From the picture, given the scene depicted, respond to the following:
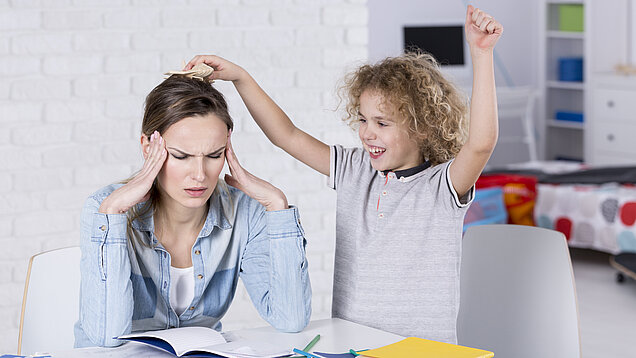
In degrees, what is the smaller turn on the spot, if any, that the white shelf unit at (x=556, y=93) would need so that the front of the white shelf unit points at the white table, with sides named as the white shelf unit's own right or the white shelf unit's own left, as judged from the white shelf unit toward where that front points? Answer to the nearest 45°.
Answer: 0° — it already faces it

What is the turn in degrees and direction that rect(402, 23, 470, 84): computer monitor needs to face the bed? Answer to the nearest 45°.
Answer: approximately 45° to its left

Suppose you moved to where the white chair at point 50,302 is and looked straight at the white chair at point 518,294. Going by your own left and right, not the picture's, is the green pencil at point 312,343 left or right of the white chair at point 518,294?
right

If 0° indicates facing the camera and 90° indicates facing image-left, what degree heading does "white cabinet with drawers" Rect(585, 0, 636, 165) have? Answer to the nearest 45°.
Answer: approximately 0°

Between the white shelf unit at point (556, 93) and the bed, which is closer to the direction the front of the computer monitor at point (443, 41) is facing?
the bed

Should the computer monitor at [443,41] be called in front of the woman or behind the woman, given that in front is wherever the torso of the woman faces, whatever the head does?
behind
